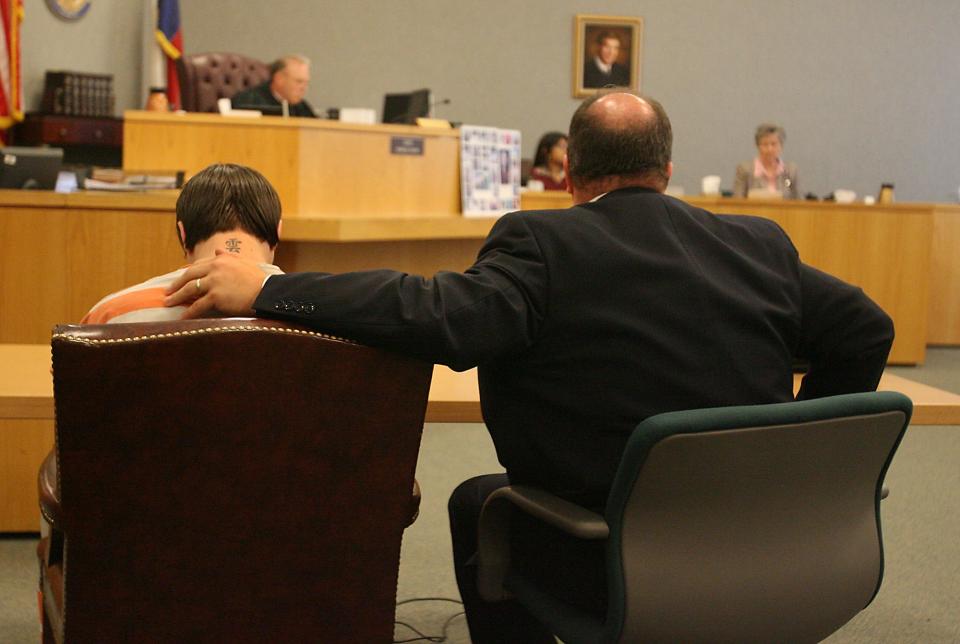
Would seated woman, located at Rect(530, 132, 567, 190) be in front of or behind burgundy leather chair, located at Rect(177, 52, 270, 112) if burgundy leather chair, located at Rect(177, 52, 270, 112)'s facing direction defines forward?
in front

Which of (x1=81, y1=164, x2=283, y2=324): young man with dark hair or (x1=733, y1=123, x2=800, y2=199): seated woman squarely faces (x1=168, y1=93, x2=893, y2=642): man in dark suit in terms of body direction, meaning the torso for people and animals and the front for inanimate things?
the seated woman

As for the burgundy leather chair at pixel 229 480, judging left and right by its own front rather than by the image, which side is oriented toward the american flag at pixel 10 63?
front

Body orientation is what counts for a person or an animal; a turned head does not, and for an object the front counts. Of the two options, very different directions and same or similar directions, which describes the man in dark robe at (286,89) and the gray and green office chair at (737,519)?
very different directions

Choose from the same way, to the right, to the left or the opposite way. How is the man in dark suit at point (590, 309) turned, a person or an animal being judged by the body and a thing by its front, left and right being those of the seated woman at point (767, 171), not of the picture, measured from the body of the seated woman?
the opposite way

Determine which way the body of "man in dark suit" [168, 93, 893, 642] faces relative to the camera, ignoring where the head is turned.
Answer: away from the camera

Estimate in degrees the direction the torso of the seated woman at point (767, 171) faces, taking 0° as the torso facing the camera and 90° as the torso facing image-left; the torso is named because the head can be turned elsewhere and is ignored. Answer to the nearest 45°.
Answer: approximately 0°

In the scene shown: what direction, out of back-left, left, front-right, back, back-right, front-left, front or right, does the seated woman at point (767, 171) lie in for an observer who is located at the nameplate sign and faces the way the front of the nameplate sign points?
back-left

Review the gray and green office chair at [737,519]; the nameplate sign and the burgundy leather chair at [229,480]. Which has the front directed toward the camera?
the nameplate sign

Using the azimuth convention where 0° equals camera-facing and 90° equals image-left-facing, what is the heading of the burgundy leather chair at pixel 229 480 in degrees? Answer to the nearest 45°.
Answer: approximately 180°

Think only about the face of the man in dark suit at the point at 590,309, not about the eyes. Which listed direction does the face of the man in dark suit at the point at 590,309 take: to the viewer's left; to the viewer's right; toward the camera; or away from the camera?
away from the camera

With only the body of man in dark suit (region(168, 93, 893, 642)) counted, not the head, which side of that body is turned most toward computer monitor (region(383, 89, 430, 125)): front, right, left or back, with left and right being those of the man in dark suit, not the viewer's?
front

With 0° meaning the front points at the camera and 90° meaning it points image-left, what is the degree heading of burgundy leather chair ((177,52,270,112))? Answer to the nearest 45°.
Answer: approximately 315°

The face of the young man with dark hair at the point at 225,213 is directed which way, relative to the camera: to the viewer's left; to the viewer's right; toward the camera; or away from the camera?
away from the camera
